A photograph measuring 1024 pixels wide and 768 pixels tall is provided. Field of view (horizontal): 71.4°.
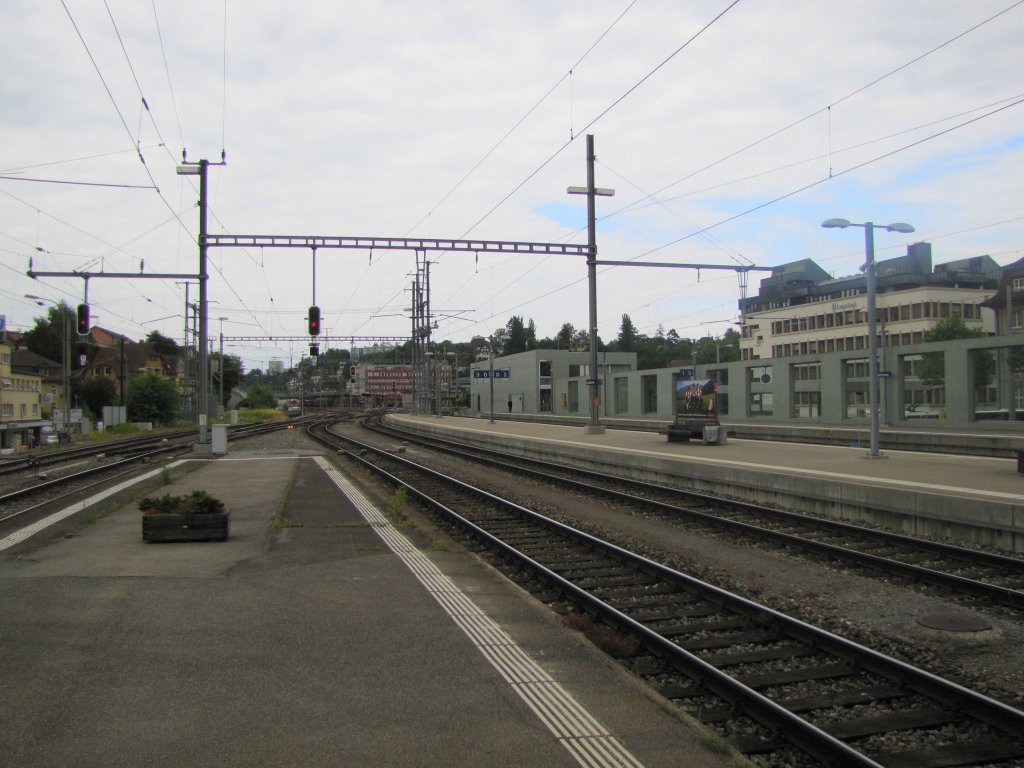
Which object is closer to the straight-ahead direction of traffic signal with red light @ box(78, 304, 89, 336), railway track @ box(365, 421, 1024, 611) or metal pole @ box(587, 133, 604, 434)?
the railway track

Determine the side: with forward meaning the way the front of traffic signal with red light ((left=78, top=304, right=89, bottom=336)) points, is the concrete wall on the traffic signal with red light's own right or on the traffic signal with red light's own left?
on the traffic signal with red light's own left

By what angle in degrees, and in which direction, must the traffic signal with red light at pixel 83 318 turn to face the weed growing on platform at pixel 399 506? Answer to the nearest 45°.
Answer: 0° — it already faces it

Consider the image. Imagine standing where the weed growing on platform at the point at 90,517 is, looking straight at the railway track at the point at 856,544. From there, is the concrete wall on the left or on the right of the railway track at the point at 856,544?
left

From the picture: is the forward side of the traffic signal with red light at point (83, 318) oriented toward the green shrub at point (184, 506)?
yes

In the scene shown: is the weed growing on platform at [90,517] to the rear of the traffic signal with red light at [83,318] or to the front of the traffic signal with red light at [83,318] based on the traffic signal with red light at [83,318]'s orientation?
to the front

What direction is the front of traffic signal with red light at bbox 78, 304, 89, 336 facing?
toward the camera

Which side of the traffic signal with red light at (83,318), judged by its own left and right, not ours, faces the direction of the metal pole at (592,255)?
left

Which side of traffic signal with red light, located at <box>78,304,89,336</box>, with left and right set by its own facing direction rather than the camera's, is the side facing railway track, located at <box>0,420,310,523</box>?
front

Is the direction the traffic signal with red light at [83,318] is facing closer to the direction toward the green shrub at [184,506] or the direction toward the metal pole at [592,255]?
the green shrub

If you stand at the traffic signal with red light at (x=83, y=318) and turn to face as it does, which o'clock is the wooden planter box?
The wooden planter box is roughly at 12 o'clock from the traffic signal with red light.
